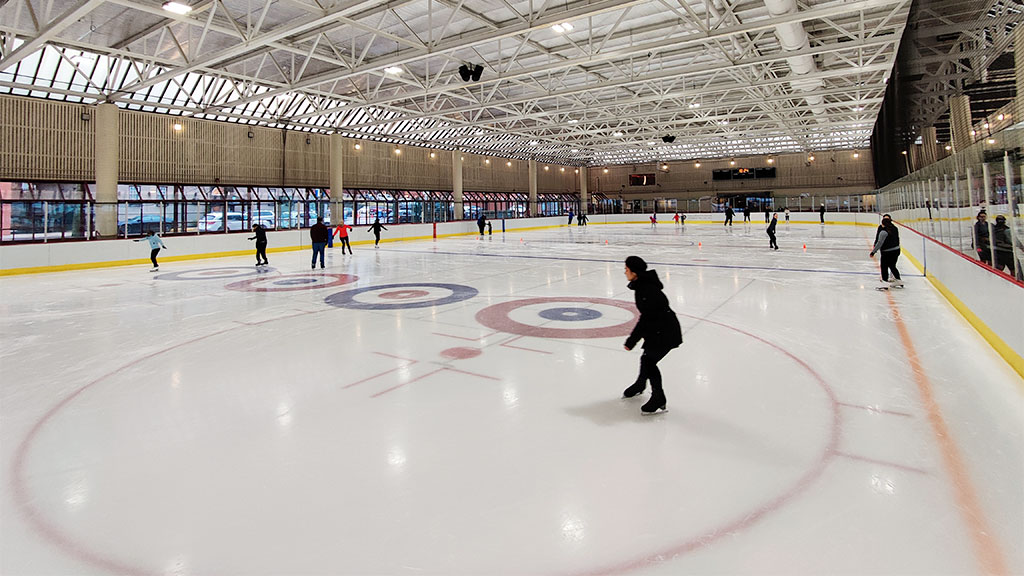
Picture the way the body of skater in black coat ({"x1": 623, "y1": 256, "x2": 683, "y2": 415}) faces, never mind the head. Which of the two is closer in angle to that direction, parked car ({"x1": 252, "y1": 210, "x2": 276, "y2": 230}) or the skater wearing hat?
the parked car
